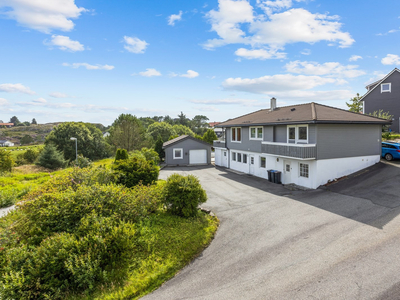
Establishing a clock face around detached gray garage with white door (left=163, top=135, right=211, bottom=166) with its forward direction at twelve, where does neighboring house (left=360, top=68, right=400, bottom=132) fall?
neighboring house (left=360, top=68, right=400, bottom=132) is roughly at 9 o'clock from detached gray garage with white door (left=163, top=135, right=211, bottom=166).

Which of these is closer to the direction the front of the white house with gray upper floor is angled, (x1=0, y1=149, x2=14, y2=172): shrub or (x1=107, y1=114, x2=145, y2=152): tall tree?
the shrub

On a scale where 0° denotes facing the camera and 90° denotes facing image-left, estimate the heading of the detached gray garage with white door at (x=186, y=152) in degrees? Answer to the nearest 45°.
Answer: approximately 0°

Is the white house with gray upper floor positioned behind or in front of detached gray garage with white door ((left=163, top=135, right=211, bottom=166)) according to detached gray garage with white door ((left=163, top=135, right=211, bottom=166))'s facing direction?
in front

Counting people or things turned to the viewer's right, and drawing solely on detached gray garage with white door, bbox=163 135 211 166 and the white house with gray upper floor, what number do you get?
0

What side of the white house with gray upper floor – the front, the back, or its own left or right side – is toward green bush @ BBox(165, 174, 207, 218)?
front

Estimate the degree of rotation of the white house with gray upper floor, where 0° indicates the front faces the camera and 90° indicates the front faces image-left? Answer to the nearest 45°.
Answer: approximately 45°

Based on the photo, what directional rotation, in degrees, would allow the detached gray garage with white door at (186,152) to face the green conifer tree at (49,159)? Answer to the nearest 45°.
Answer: approximately 90° to its right

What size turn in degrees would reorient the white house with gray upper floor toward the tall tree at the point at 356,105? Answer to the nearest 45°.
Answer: approximately 135° to its right
